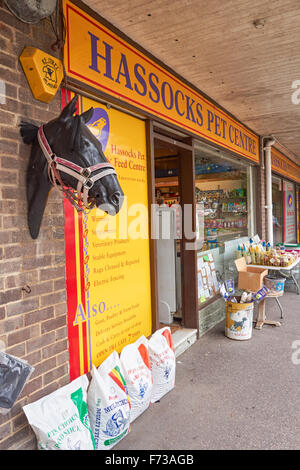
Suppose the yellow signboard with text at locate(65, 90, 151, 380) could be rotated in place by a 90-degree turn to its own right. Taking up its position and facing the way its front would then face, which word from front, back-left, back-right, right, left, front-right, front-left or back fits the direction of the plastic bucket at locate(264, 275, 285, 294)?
back

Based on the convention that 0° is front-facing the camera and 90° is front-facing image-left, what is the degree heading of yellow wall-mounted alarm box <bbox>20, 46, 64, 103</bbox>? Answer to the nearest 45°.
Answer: approximately 315°

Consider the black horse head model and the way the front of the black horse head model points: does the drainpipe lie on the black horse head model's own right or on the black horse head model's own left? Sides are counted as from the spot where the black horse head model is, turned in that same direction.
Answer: on the black horse head model's own left

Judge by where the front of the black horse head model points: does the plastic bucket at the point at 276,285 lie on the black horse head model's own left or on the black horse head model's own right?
on the black horse head model's own left

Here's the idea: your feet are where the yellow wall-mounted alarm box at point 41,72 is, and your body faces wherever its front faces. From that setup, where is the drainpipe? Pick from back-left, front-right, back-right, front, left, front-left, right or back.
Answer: left

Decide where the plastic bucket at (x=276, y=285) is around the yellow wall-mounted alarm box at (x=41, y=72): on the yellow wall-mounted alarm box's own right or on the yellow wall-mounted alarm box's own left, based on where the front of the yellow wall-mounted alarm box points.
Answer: on the yellow wall-mounted alarm box's own left

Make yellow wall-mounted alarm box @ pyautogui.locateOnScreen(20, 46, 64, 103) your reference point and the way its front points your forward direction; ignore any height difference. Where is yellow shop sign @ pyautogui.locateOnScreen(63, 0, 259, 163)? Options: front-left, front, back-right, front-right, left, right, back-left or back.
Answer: left

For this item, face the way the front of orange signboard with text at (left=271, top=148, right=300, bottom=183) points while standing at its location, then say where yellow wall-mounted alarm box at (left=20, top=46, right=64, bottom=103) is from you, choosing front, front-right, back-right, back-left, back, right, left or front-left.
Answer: front-right

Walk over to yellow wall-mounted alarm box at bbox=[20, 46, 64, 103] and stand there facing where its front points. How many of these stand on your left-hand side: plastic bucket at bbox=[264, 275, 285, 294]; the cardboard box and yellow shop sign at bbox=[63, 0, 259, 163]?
3

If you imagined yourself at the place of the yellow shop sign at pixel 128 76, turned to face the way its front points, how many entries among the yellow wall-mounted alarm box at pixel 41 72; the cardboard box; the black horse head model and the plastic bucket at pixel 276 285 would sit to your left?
2
